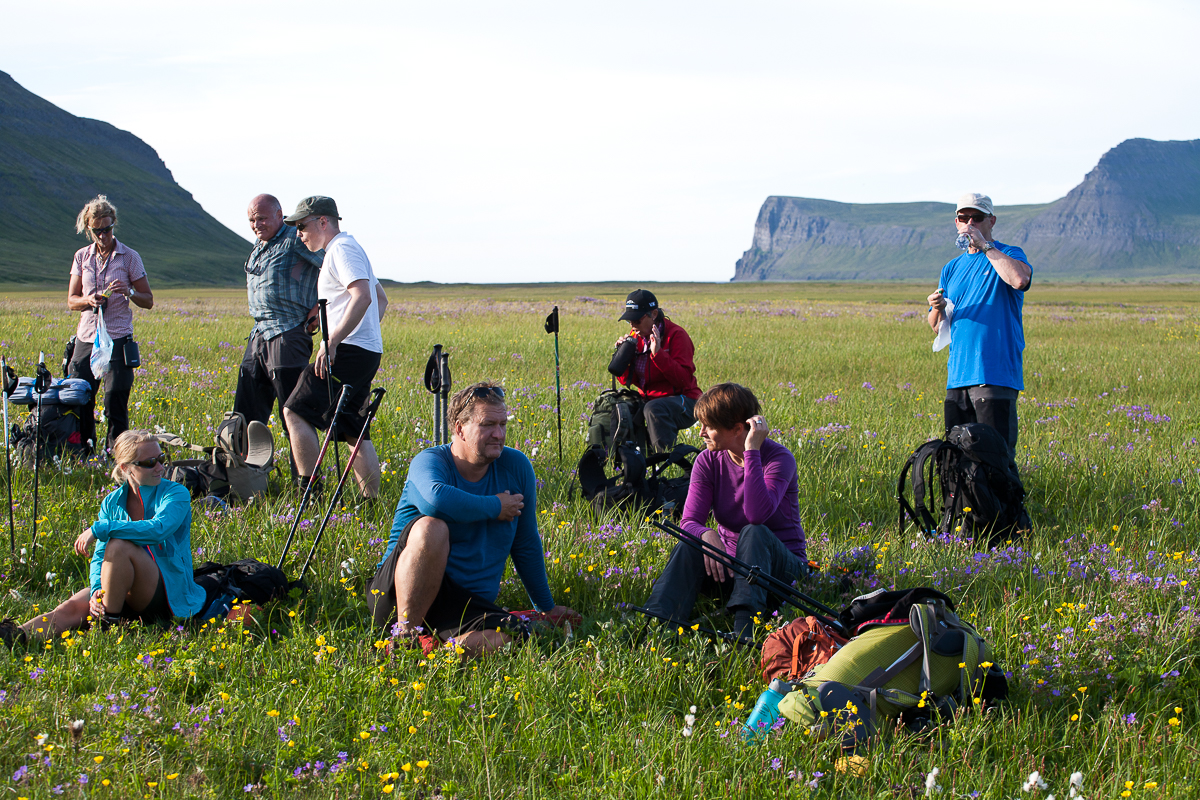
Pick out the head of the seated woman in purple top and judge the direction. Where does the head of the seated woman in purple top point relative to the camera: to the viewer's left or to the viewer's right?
to the viewer's left

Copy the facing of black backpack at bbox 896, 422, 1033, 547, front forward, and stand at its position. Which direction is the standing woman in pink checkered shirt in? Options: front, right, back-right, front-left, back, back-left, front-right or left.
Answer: back

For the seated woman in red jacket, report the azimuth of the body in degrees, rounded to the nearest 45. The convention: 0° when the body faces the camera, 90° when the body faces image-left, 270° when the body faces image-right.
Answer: approximately 45°

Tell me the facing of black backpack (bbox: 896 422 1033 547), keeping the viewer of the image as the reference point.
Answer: facing to the right of the viewer

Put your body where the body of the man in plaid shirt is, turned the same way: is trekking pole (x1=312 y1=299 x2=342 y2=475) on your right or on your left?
on your left

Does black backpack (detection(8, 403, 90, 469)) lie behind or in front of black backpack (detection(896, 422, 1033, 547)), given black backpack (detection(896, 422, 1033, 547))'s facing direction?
behind

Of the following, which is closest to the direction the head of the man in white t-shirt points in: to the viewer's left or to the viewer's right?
to the viewer's left

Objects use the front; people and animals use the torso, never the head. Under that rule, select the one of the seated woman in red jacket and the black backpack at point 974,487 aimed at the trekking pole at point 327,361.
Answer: the seated woman in red jacket

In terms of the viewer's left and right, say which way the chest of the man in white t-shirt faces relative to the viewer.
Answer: facing to the left of the viewer

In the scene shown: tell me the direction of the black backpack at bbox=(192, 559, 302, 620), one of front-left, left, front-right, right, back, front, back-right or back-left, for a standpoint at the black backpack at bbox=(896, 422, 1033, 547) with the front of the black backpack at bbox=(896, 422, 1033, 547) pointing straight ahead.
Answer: back-right

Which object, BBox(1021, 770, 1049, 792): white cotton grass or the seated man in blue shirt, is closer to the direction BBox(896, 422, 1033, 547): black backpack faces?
the white cotton grass
